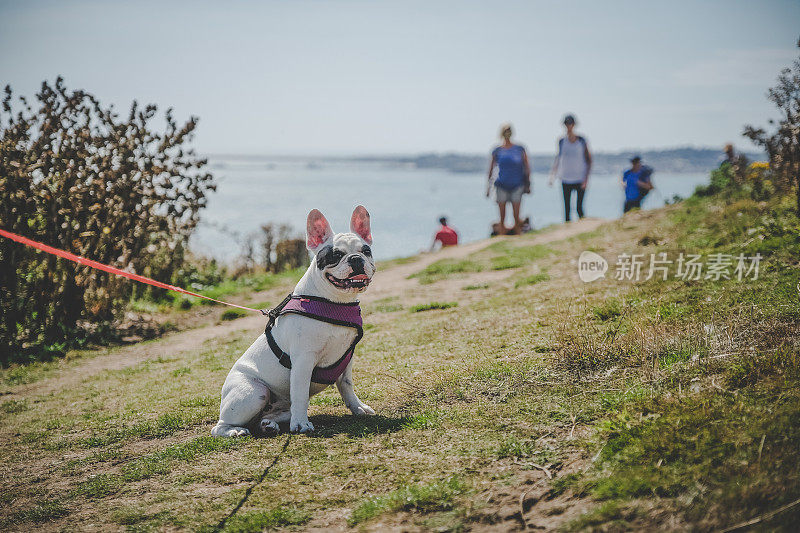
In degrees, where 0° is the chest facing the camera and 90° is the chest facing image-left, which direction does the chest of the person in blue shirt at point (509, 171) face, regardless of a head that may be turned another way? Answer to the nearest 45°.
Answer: approximately 0°

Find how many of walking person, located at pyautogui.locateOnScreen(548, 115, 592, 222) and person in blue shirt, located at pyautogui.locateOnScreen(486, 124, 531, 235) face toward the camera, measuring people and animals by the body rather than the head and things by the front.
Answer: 2

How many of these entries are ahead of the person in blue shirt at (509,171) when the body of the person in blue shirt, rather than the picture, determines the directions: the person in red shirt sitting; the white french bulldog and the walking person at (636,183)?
1

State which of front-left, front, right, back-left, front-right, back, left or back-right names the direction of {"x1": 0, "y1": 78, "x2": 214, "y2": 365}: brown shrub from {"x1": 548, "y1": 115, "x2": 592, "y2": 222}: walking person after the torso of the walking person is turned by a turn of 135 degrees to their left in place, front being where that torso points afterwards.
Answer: back

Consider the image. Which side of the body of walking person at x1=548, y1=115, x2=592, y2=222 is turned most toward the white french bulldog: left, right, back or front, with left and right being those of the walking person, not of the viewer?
front

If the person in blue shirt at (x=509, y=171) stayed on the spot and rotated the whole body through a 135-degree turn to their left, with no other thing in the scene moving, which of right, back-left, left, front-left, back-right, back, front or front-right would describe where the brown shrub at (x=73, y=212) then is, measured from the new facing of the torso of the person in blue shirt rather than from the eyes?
back

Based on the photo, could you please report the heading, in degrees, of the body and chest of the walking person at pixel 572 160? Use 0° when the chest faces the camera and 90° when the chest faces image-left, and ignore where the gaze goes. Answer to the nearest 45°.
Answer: approximately 0°

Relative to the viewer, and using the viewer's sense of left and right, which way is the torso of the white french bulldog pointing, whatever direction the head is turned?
facing the viewer and to the right of the viewer

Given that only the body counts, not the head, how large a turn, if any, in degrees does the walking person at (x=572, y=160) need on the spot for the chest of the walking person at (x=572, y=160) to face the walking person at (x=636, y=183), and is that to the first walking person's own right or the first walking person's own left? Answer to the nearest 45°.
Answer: approximately 135° to the first walking person's own left
